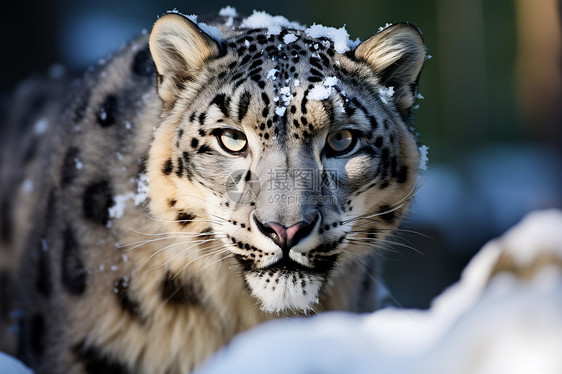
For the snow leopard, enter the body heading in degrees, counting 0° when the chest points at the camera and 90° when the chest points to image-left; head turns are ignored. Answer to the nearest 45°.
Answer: approximately 315°

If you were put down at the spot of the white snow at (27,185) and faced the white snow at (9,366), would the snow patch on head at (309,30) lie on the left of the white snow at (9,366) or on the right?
left
